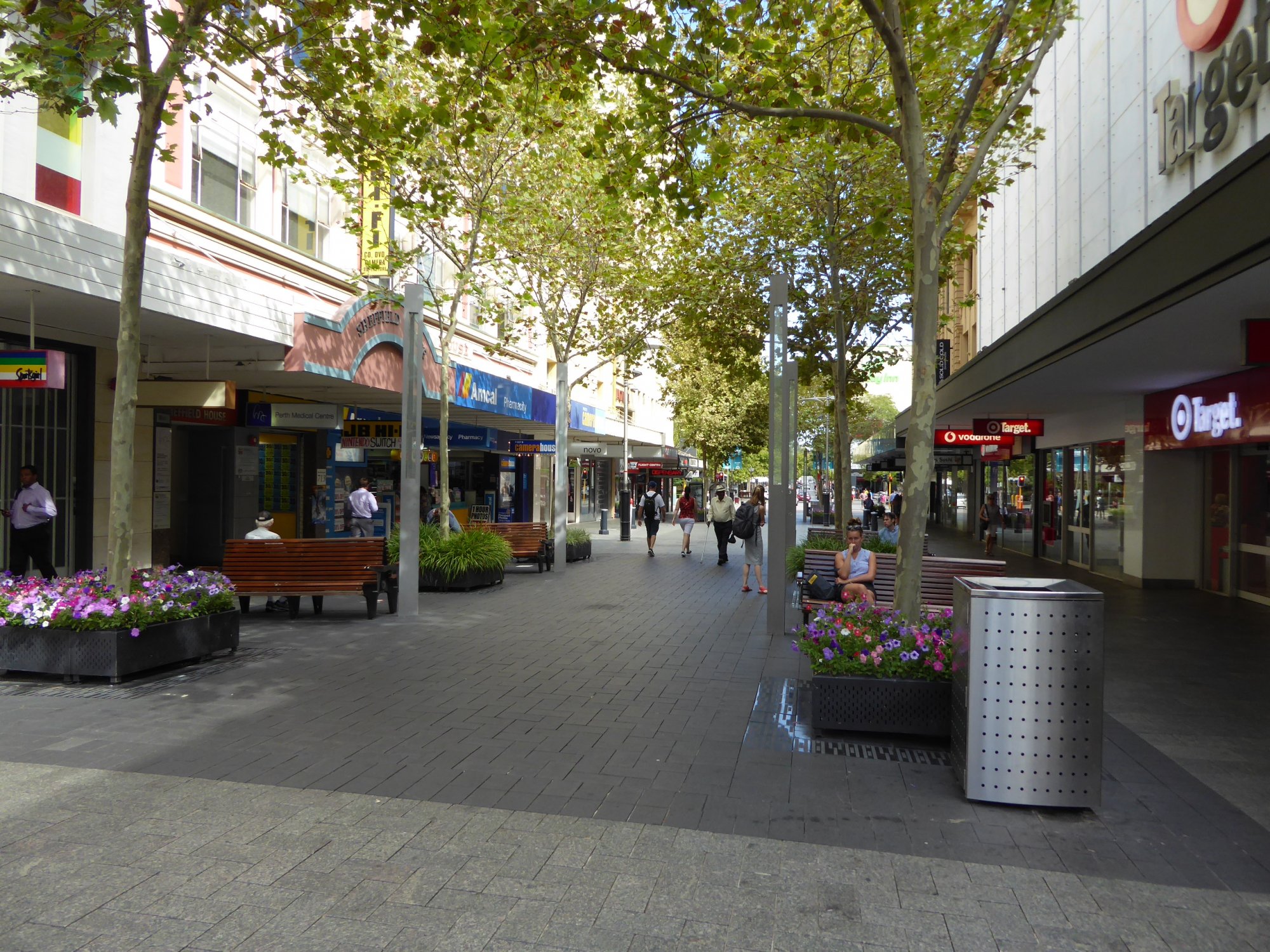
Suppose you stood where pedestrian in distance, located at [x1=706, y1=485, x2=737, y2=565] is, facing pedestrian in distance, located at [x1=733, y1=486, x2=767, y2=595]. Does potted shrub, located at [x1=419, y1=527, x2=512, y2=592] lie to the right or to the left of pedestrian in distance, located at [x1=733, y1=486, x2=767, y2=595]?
right

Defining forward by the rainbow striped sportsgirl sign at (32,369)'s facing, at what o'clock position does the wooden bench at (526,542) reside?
The wooden bench is roughly at 8 o'clock from the rainbow striped sportsgirl sign.

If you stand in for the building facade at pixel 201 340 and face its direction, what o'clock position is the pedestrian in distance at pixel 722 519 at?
The pedestrian in distance is roughly at 10 o'clock from the building facade.

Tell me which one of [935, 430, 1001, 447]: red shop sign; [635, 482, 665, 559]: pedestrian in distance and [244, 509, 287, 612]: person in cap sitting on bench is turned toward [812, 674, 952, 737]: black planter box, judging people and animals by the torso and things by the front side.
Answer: the red shop sign

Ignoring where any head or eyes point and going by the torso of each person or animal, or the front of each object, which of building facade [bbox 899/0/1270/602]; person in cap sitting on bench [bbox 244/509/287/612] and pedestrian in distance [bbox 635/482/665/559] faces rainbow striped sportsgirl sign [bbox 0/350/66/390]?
the building facade

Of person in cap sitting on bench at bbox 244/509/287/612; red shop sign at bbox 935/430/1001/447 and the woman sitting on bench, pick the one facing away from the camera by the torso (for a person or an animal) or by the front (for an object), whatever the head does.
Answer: the person in cap sitting on bench

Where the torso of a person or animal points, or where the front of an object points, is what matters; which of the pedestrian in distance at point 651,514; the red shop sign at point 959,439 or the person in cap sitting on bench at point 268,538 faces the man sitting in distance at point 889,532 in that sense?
the red shop sign

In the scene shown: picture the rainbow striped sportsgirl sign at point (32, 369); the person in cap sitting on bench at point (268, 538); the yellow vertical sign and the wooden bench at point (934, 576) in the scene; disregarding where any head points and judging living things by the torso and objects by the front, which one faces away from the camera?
the person in cap sitting on bench

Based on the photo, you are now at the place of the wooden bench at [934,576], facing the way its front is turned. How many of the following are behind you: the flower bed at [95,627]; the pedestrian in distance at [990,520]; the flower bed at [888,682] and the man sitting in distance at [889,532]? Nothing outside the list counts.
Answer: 2

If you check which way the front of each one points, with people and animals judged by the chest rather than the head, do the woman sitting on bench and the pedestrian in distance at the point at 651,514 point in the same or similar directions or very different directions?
very different directions

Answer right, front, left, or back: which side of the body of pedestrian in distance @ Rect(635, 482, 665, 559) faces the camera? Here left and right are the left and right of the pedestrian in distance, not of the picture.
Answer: back
